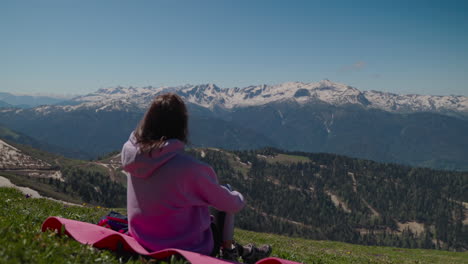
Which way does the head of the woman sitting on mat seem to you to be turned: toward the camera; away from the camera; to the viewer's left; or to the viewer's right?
away from the camera

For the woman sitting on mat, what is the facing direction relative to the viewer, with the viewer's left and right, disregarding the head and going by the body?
facing away from the viewer and to the right of the viewer
